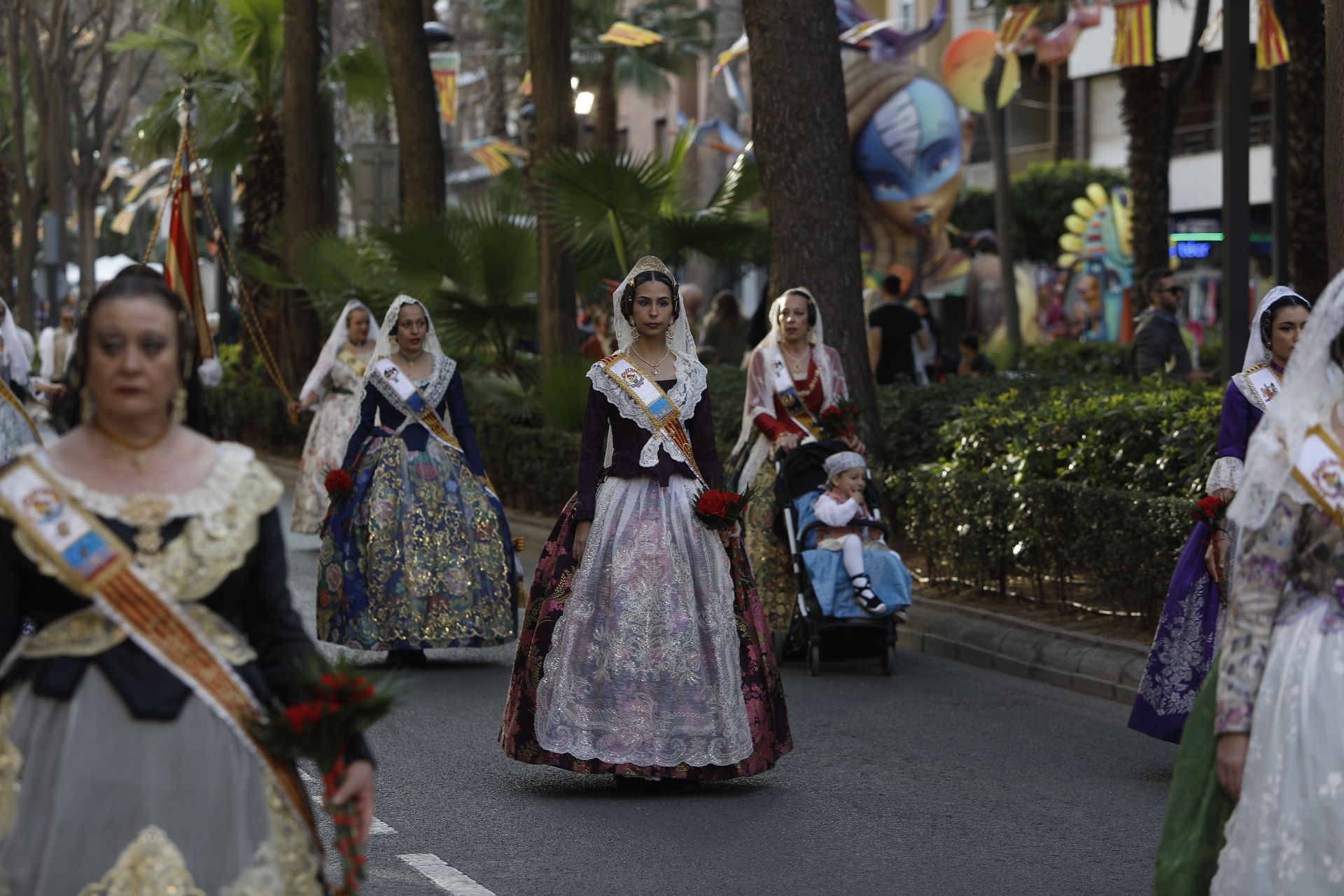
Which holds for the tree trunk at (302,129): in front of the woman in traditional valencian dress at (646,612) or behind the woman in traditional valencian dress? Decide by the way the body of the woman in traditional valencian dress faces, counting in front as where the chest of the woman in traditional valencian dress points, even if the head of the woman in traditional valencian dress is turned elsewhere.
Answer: behind

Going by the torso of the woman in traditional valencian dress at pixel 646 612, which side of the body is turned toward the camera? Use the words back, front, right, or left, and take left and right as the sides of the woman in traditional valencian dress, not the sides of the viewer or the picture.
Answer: front

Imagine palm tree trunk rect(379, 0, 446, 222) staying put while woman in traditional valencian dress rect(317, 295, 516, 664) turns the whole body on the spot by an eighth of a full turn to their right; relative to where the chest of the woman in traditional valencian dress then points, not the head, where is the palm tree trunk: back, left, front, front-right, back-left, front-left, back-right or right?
back-right

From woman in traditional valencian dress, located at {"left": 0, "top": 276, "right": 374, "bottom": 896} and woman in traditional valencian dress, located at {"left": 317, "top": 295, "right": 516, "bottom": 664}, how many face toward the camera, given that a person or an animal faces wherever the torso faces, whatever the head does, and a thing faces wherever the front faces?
2

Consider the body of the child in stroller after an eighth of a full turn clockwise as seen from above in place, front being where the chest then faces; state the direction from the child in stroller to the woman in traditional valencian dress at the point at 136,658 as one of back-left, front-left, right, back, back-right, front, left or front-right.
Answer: front

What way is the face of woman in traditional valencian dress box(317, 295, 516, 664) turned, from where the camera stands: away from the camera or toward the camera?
toward the camera

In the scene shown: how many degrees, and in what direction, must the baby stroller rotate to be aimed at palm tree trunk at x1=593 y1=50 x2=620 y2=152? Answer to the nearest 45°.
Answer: approximately 135° to its left

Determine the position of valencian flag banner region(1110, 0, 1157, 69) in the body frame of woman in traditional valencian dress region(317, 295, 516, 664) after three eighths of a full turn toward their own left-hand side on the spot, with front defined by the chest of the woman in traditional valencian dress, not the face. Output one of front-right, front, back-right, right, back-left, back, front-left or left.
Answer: front

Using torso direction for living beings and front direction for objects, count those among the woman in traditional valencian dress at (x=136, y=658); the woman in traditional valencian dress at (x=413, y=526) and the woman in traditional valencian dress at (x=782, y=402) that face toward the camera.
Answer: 3

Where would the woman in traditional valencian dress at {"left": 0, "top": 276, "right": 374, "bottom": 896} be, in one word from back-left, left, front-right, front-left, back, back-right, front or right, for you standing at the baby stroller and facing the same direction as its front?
front-right

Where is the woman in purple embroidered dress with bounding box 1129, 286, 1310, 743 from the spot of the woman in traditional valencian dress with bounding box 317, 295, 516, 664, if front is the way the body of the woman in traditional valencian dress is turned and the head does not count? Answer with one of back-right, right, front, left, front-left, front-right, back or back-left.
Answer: front-left

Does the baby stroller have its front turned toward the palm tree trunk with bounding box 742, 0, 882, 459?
no

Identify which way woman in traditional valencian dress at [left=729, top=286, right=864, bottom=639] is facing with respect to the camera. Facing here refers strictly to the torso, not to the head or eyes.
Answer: toward the camera

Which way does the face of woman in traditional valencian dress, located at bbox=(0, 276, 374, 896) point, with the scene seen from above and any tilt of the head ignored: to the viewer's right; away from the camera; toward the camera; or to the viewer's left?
toward the camera

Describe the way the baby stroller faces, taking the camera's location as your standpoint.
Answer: facing the viewer and to the right of the viewer

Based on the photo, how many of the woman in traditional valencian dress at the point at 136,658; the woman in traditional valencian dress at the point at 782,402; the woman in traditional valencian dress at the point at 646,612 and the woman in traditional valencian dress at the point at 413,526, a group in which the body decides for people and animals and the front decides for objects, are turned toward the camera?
4
